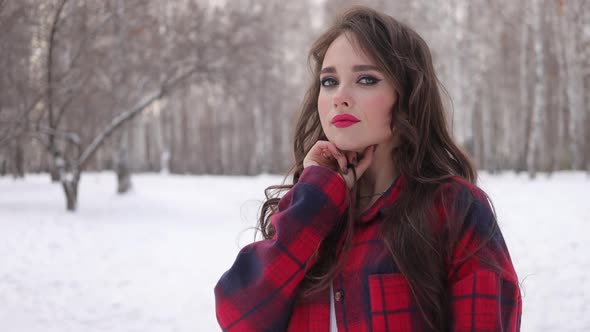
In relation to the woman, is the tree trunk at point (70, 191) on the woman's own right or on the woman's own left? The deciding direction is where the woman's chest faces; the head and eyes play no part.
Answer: on the woman's own right
